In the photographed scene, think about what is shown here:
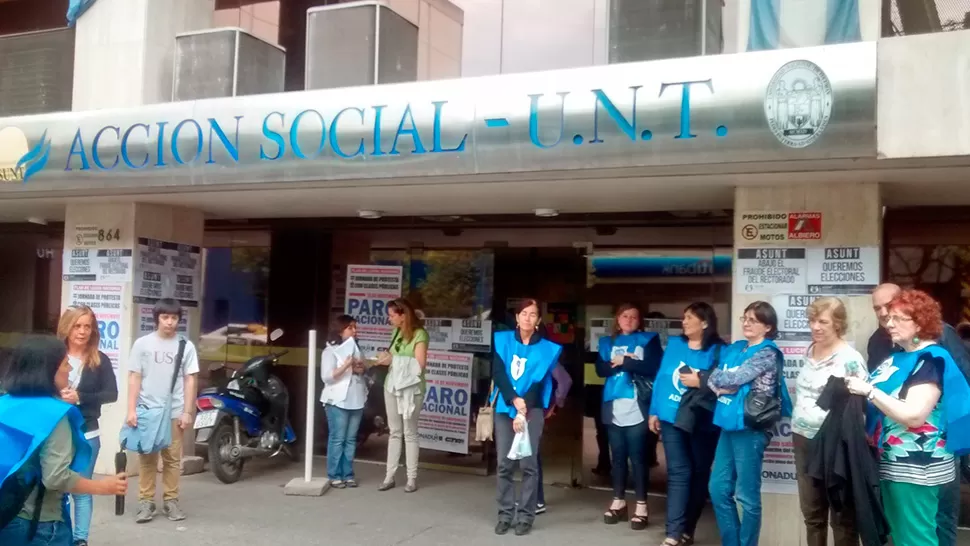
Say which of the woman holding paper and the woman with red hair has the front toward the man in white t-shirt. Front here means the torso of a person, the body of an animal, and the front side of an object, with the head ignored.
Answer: the woman with red hair

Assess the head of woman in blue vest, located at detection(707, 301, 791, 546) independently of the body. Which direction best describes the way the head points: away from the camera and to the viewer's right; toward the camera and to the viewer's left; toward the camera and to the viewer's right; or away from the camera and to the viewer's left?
toward the camera and to the viewer's left

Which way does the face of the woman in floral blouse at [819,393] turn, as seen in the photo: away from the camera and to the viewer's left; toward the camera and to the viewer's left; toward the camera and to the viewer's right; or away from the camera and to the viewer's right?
toward the camera and to the viewer's left

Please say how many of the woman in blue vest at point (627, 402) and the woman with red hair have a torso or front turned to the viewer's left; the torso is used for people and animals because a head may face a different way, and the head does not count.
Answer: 1

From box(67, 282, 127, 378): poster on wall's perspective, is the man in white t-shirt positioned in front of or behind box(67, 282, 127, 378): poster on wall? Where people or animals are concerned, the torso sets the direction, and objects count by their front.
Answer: in front

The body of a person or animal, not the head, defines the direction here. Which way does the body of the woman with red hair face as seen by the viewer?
to the viewer's left

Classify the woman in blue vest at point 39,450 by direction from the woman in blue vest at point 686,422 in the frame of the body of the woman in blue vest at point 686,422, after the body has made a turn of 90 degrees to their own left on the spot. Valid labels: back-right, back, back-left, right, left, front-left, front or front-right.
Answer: right

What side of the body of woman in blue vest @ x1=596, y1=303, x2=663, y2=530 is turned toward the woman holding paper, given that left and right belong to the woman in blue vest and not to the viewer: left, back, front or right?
right

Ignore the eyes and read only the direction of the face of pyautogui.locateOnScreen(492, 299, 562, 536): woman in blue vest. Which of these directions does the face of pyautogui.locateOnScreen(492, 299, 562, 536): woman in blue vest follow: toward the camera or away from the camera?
toward the camera

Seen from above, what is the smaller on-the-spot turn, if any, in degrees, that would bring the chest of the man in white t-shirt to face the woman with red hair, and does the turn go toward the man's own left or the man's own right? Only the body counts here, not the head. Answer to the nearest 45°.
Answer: approximately 45° to the man's own left

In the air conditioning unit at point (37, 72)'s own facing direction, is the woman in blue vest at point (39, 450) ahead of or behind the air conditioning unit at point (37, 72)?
ahead
